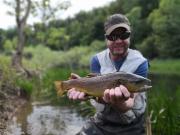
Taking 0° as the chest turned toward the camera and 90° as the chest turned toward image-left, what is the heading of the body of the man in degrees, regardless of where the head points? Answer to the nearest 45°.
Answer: approximately 0°
